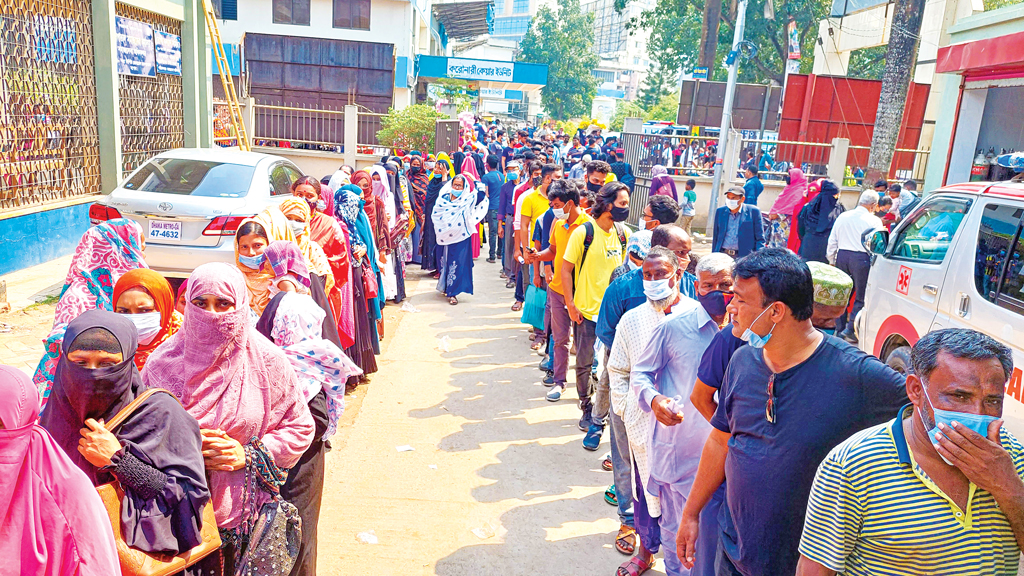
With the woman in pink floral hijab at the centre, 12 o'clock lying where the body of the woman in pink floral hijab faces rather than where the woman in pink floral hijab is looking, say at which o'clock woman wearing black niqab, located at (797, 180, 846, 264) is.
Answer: The woman wearing black niqab is roughly at 8 o'clock from the woman in pink floral hijab.

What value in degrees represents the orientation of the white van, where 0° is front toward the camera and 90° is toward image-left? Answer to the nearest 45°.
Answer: approximately 135°

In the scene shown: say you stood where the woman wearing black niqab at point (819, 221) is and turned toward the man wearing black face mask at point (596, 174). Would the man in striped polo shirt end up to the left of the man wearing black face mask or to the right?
left

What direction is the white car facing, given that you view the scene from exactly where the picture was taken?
facing away from the viewer and to the right of the viewer

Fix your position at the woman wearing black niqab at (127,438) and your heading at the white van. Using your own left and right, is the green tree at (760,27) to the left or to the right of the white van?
left

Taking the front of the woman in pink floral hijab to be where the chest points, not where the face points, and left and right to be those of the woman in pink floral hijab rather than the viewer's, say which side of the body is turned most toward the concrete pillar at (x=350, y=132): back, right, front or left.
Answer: back

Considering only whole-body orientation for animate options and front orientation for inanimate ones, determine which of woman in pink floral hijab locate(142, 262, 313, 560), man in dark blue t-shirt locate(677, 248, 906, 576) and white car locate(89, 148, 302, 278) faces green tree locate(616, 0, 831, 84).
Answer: the white car

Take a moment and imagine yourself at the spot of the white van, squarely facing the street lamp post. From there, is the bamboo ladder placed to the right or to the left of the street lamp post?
left

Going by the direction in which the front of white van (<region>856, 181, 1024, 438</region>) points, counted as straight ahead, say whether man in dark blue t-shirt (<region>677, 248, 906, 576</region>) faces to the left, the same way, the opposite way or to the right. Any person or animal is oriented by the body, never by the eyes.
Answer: to the left

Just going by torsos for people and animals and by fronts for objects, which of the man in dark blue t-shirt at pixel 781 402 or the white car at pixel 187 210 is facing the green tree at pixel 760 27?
the white car

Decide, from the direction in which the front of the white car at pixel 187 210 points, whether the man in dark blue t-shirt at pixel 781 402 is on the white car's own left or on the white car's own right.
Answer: on the white car's own right
